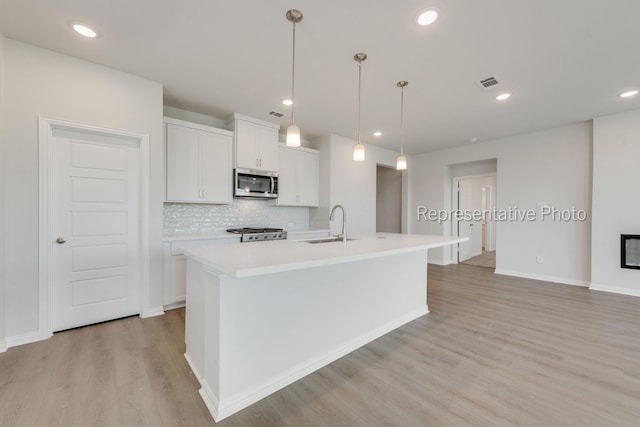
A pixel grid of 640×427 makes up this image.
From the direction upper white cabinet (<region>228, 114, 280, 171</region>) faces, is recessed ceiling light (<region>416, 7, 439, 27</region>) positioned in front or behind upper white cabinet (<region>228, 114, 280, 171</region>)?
in front

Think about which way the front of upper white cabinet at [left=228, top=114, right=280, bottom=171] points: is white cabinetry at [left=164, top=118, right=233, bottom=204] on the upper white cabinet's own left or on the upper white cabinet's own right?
on the upper white cabinet's own right

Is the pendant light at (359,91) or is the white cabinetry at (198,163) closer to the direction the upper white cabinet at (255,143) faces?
the pendant light

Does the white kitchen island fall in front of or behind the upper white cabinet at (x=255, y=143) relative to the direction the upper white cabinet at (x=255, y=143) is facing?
in front

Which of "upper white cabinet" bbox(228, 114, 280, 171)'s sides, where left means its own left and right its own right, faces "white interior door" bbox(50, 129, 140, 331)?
right

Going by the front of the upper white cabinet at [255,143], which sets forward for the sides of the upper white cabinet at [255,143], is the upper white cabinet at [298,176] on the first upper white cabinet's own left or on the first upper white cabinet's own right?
on the first upper white cabinet's own left

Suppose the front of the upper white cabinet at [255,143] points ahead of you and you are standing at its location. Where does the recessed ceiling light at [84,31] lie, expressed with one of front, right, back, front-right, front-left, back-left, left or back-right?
right

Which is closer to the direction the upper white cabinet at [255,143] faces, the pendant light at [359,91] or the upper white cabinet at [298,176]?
the pendant light
